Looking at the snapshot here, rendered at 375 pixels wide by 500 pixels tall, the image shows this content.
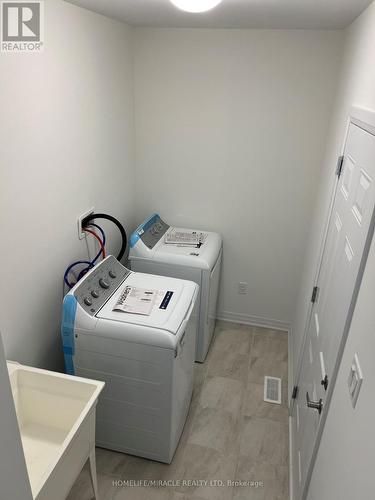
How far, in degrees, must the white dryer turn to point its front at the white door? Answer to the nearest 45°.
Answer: approximately 45° to its right

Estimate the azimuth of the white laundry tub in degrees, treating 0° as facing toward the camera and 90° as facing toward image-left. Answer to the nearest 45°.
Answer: approximately 315°

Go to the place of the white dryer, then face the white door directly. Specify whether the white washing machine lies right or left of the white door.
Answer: right

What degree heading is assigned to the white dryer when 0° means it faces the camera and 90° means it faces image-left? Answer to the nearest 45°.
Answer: approximately 270°

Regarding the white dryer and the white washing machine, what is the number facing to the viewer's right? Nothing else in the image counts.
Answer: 2

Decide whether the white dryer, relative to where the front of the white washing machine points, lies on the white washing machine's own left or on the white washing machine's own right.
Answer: on the white washing machine's own left

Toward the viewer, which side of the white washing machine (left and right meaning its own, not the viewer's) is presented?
right
